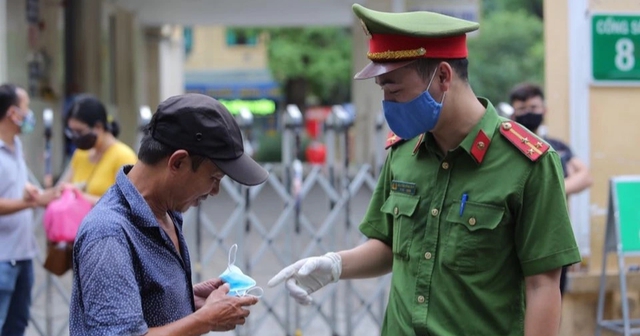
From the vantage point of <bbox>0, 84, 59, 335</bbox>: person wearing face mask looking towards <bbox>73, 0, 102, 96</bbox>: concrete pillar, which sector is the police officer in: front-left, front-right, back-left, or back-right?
back-right

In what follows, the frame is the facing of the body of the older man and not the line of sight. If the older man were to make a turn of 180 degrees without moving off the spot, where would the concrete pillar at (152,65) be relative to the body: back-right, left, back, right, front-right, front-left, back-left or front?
right

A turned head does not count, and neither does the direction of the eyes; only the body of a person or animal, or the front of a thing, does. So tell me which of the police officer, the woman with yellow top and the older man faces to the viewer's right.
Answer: the older man

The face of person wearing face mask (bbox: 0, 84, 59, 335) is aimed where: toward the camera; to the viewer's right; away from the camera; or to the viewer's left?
to the viewer's right

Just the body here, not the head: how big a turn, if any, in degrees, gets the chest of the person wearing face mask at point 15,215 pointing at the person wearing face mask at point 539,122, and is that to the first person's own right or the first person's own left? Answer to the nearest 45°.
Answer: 0° — they already face them

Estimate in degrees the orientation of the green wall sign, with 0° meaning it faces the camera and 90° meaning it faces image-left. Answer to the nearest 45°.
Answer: approximately 0°

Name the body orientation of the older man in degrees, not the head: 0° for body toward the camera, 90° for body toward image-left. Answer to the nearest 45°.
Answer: approximately 270°

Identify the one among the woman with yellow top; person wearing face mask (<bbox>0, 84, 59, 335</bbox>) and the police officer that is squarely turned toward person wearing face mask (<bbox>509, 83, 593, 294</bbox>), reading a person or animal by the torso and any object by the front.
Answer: person wearing face mask (<bbox>0, 84, 59, 335</bbox>)

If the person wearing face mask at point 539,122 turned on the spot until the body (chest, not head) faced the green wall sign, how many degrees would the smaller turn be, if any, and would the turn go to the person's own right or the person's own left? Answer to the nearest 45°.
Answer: approximately 135° to the person's own left

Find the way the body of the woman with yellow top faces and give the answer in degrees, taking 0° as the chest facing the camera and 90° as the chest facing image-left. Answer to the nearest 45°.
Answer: approximately 45°

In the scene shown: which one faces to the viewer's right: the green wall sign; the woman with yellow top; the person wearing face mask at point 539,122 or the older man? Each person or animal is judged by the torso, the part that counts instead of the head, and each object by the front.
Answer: the older man

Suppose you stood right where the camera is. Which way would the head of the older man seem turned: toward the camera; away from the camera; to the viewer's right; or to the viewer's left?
to the viewer's right

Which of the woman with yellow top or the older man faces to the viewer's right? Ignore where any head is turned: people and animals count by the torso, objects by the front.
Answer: the older man
